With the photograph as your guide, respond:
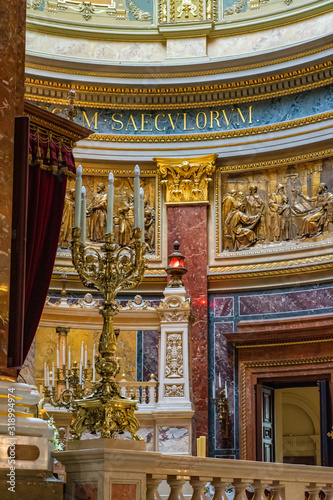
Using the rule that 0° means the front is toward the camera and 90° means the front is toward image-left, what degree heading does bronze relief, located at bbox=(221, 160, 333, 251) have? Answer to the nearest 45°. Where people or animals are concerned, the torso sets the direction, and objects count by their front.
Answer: approximately 45°

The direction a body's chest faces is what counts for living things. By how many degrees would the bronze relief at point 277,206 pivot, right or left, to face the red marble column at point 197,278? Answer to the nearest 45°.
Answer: approximately 45° to its right

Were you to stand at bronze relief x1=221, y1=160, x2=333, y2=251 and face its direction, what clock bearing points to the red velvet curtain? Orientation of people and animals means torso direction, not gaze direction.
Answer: The red velvet curtain is roughly at 1 o'clock from the bronze relief.
